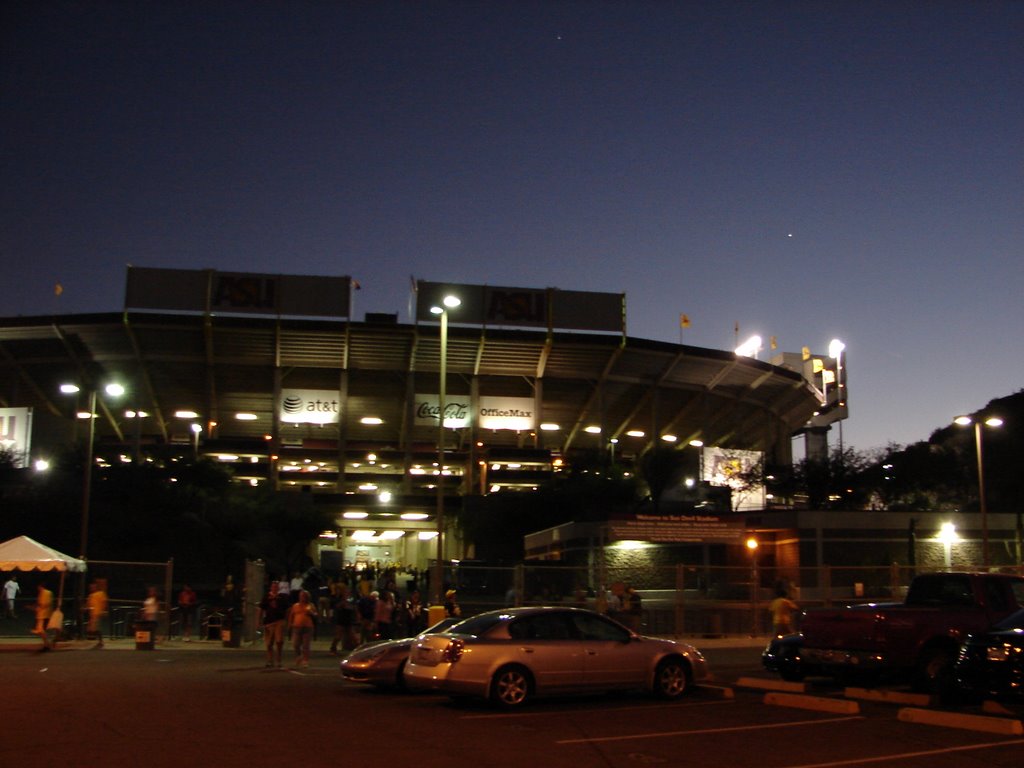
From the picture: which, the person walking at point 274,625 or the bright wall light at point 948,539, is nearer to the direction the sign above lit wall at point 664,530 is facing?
the person walking

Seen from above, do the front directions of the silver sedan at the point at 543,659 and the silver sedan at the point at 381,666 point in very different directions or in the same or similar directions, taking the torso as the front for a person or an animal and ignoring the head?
very different directions

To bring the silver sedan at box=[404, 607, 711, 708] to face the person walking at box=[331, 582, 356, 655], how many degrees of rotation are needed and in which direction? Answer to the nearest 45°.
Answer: approximately 90° to its left

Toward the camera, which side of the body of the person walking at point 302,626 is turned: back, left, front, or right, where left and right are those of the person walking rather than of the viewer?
front

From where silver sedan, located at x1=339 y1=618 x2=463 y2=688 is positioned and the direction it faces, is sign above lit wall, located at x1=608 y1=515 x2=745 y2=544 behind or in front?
behind

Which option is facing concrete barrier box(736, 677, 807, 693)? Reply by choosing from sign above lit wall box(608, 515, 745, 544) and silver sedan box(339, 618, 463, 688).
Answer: the sign above lit wall

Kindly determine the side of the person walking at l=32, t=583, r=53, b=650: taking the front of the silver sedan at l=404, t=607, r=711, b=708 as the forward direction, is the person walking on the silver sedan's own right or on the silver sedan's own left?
on the silver sedan's own left

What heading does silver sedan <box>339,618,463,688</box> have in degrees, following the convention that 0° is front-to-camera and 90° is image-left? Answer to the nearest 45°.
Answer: approximately 45°
